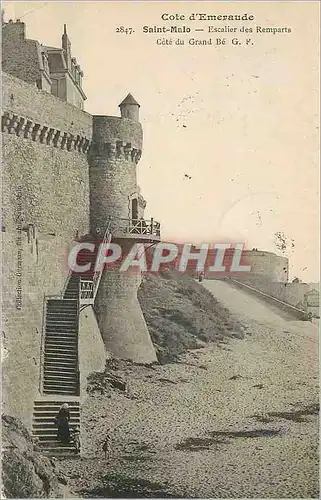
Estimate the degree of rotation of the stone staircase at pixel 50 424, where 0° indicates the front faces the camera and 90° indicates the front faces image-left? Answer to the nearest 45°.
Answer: approximately 0°
